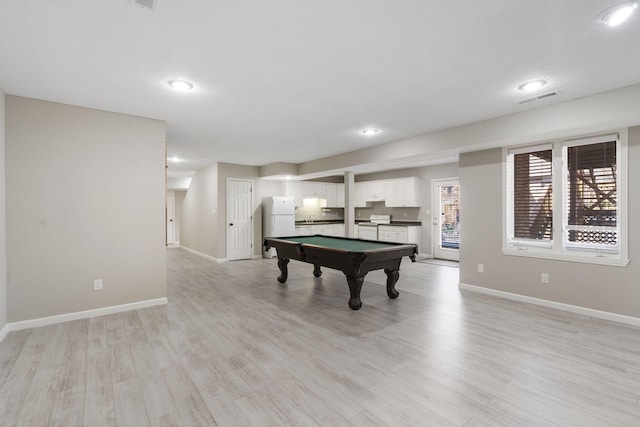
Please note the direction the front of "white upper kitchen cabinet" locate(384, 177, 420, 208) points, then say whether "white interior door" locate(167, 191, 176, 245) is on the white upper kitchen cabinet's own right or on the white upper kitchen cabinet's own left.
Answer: on the white upper kitchen cabinet's own right

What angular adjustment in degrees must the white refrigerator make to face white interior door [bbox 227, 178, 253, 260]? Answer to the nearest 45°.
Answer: approximately 135° to its right

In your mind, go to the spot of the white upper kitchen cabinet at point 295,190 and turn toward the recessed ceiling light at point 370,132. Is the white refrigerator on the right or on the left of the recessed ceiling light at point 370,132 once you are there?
right

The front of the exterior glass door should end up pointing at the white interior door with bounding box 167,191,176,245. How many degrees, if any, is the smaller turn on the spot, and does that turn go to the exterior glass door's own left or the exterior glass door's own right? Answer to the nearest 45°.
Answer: approximately 45° to the exterior glass door's own right

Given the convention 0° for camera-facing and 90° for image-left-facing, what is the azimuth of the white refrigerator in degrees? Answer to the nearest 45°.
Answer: approximately 315°

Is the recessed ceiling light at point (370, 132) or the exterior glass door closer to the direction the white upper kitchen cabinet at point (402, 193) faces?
the recessed ceiling light

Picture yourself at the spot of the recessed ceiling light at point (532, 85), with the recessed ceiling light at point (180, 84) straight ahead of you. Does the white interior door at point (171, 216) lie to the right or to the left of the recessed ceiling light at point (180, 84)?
right

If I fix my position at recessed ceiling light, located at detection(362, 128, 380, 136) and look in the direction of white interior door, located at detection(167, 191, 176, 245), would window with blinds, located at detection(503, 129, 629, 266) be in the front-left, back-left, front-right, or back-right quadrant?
back-right

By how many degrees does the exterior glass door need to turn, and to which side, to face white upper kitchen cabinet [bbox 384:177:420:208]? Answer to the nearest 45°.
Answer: approximately 45° to its right

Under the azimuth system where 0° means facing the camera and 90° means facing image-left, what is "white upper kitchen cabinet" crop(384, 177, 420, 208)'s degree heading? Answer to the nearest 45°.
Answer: approximately 45°

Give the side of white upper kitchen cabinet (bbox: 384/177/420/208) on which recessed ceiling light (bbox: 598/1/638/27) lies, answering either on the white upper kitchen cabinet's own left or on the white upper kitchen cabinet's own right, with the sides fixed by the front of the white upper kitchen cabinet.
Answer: on the white upper kitchen cabinet's own left

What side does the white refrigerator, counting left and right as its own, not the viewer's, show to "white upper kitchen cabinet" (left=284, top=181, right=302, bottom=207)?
left
